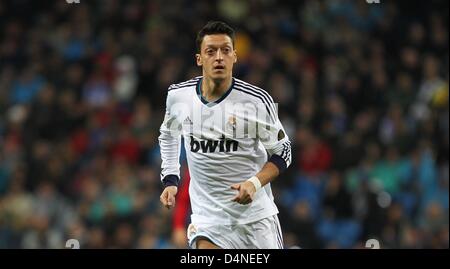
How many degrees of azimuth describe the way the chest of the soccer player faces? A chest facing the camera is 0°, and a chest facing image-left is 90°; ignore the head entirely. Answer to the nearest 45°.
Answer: approximately 0°
